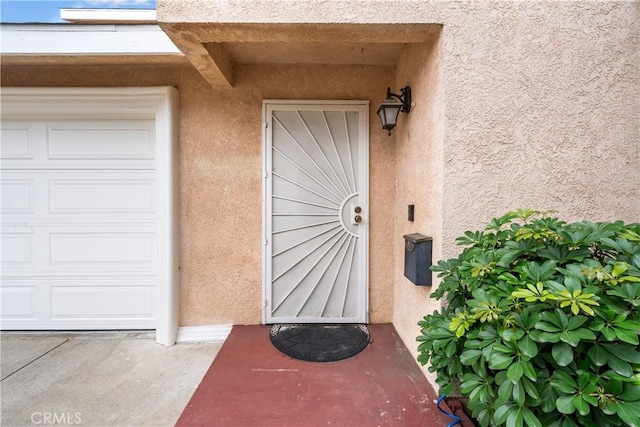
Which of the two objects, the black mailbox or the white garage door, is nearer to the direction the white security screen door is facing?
the black mailbox

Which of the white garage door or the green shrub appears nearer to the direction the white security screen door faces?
the green shrub

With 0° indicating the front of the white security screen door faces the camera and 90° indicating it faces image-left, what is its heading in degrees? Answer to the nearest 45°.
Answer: approximately 0°

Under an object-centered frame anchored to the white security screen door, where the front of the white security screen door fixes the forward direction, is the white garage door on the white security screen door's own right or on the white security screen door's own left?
on the white security screen door's own right

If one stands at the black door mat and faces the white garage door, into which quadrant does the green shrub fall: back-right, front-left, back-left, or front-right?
back-left

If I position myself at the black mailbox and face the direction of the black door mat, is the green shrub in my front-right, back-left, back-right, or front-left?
back-left
